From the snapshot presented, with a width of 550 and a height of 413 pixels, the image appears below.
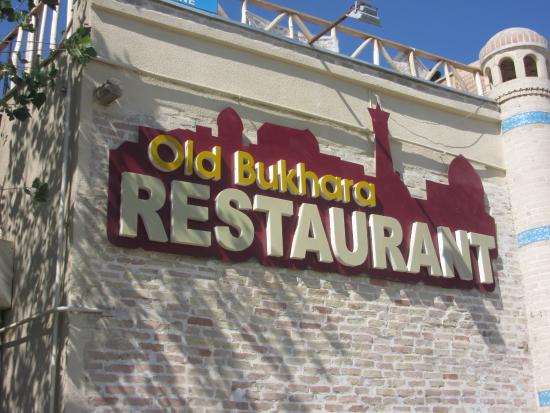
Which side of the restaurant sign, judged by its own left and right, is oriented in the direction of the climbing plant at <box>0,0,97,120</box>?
right

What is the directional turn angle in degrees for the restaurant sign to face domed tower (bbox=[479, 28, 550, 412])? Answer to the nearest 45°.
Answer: approximately 90° to its left

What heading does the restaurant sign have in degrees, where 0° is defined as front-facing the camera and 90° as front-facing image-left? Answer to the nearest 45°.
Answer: approximately 315°

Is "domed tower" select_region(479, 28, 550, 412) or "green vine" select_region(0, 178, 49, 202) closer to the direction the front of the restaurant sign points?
the domed tower

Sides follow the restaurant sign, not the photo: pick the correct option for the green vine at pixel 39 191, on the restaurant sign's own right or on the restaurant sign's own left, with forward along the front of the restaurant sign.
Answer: on the restaurant sign's own right
